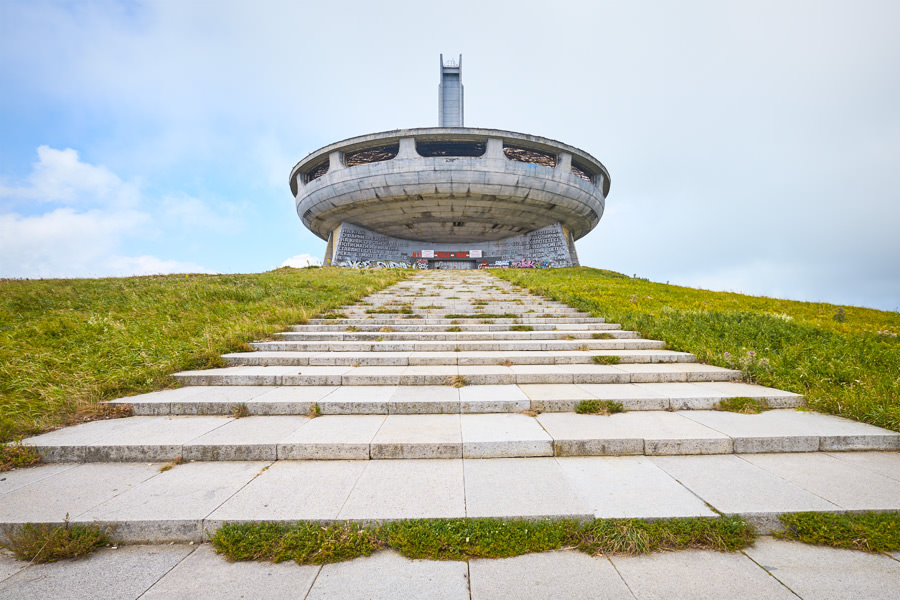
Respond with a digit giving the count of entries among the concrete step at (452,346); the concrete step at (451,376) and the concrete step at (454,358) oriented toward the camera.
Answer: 3

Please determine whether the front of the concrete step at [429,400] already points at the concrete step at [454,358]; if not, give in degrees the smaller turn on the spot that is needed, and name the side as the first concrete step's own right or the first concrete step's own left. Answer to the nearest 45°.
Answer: approximately 180°

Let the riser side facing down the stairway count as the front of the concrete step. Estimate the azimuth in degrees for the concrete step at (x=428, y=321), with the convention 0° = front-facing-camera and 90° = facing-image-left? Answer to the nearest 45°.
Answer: approximately 0°

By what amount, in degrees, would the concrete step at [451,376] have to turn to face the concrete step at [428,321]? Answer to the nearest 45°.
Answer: approximately 180°

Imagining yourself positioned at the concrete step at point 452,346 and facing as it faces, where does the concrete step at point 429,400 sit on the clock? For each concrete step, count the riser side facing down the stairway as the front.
the concrete step at point 429,400 is roughly at 12 o'clock from the concrete step at point 452,346.

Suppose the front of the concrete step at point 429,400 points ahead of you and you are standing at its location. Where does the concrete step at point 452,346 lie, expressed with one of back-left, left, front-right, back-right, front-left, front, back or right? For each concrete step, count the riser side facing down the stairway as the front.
back

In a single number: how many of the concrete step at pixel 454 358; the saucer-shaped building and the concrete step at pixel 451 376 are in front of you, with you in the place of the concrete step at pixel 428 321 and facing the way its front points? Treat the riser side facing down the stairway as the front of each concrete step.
2

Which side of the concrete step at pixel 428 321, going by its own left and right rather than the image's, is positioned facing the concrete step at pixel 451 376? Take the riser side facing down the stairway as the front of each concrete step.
front

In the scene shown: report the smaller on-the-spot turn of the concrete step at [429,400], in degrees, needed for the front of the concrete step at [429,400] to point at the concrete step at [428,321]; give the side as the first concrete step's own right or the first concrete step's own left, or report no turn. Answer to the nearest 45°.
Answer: approximately 180°

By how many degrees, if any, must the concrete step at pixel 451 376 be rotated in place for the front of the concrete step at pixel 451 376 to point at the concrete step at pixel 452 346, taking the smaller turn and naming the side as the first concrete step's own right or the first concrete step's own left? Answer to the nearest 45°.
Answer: approximately 180°

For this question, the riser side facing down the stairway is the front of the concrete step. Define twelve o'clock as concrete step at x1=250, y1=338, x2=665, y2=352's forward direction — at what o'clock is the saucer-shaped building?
The saucer-shaped building is roughly at 6 o'clock from the concrete step.
